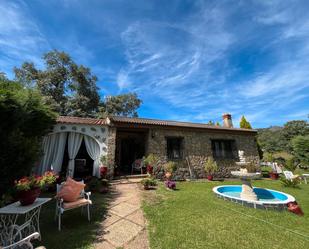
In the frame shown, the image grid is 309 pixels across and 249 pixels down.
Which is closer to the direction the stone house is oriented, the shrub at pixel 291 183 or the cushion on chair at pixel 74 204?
the cushion on chair

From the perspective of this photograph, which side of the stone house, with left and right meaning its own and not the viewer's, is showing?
front

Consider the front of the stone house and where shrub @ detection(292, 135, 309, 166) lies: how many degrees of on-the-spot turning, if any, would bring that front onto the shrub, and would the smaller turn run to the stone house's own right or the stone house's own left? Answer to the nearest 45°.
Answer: approximately 135° to the stone house's own left

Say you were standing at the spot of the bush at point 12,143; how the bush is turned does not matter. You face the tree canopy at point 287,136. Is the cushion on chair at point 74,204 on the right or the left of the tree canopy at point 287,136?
right

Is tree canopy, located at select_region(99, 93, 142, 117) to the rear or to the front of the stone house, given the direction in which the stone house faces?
to the rear

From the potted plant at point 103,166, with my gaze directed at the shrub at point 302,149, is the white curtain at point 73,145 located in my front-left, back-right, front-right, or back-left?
back-left

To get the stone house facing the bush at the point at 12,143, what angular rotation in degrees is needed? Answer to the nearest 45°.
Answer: approximately 45° to its right

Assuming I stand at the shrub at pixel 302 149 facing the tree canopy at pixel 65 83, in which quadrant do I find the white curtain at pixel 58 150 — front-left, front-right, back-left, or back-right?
front-left

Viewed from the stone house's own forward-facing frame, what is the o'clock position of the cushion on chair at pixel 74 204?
The cushion on chair is roughly at 1 o'clock from the stone house.

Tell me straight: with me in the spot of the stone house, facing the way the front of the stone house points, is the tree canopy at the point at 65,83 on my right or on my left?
on my right

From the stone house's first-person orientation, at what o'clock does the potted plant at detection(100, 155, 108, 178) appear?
The potted plant is roughly at 2 o'clock from the stone house.

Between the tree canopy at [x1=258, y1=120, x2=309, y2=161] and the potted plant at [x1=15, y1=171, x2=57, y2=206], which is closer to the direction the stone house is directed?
the potted plant
